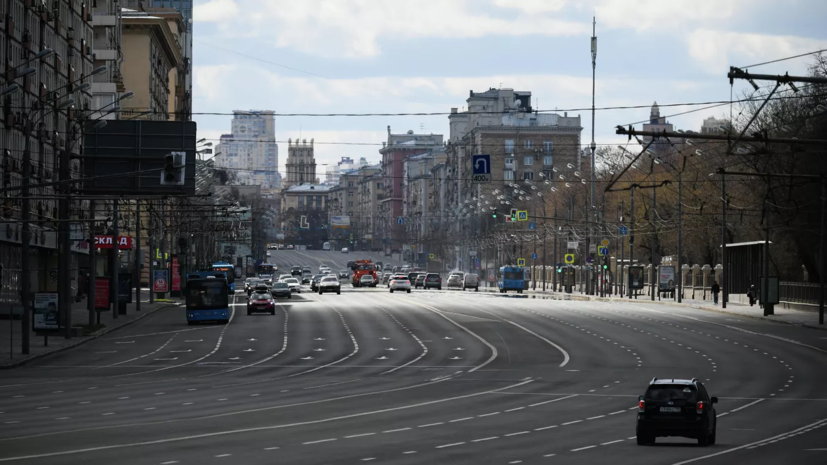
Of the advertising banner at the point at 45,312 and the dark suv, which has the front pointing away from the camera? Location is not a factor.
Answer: the dark suv

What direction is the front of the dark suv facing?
away from the camera

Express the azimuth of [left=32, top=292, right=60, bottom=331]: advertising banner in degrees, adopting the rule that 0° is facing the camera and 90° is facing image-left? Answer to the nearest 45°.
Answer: approximately 0°

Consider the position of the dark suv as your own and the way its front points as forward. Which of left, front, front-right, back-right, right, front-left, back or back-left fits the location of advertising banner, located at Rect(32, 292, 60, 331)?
front-left

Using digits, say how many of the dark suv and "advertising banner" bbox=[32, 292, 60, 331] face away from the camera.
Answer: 1

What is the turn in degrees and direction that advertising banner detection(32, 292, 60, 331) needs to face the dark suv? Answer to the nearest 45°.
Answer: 0° — it already faces it

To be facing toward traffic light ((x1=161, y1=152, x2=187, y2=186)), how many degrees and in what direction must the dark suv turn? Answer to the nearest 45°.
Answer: approximately 45° to its left
